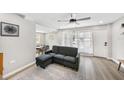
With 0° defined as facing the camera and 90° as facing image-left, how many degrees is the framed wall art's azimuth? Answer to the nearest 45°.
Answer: approximately 315°

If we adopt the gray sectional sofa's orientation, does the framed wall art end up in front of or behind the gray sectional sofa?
in front

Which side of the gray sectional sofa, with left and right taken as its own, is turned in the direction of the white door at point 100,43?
back

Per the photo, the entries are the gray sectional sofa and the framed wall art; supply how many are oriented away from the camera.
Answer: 0

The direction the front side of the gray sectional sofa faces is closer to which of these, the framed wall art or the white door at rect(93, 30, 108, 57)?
the framed wall art
